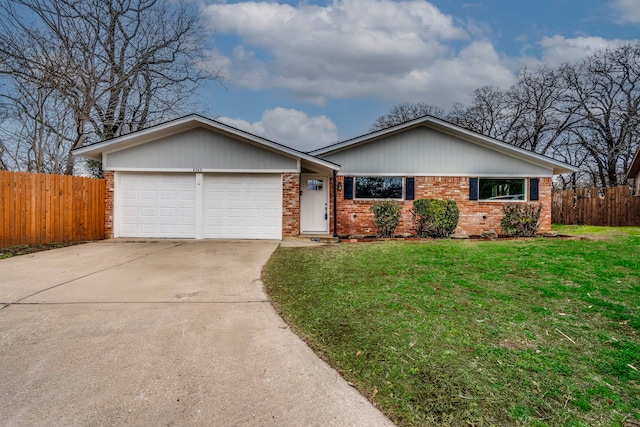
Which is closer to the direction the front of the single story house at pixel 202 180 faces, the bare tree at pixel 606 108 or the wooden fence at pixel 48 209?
the wooden fence

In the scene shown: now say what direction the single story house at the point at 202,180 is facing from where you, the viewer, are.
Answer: facing the viewer

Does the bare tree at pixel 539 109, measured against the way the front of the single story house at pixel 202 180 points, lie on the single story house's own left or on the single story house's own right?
on the single story house's own left

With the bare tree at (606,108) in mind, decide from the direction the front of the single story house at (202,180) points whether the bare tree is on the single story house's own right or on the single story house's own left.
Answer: on the single story house's own left

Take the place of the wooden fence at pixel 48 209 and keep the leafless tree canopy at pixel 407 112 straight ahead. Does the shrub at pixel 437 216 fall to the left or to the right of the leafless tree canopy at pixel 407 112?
right

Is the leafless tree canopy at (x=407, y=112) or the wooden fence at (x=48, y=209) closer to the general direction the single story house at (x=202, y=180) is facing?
the wooden fence

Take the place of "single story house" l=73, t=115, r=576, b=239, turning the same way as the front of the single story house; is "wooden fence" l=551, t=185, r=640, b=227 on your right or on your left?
on your left

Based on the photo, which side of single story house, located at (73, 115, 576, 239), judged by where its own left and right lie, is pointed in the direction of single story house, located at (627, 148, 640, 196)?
left

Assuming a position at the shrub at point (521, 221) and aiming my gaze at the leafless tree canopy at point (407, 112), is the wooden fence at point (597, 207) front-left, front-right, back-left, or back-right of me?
front-right

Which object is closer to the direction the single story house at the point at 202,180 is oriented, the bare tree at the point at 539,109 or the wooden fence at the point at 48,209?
the wooden fence

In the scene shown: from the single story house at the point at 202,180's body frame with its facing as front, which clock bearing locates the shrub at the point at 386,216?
The shrub is roughly at 9 o'clock from the single story house.

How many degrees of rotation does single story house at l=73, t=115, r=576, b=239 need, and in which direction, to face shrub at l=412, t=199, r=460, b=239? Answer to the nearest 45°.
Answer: approximately 90° to its left

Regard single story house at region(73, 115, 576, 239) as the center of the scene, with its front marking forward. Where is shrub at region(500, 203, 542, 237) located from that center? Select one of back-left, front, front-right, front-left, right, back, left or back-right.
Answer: left
